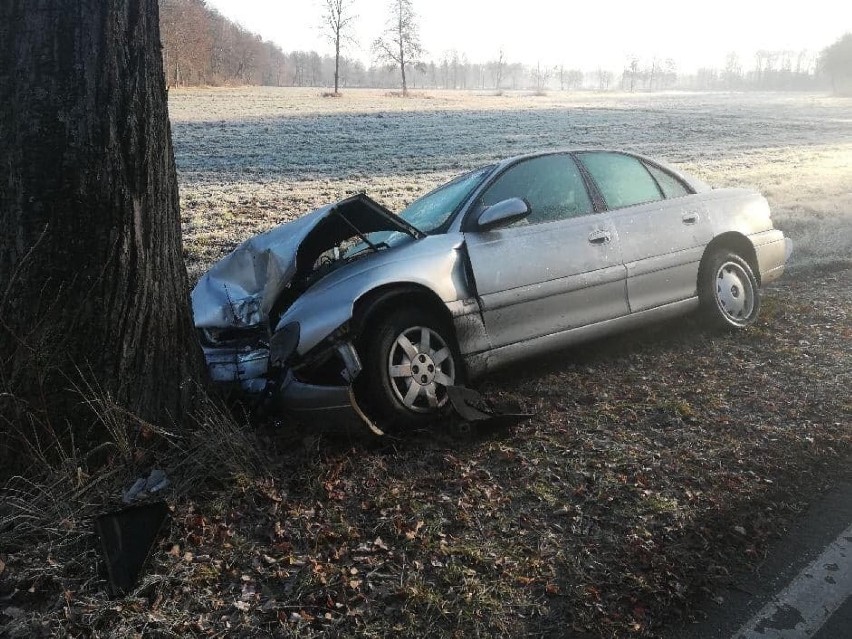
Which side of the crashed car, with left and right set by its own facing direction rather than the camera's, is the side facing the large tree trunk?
front

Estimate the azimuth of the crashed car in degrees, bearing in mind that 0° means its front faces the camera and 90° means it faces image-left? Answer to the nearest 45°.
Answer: approximately 45°
